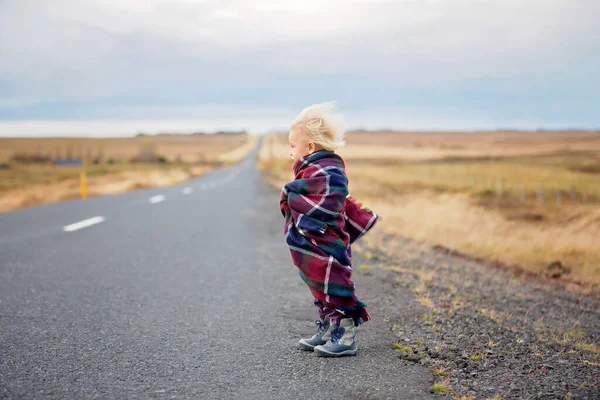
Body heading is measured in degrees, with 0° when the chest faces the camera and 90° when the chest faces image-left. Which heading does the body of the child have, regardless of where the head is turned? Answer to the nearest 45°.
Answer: approximately 90°

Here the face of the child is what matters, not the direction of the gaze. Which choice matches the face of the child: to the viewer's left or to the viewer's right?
to the viewer's left
